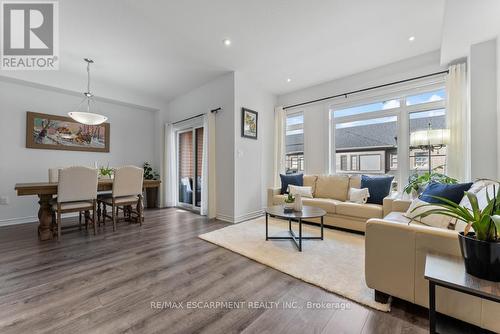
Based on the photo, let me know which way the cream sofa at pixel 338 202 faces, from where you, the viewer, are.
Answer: facing the viewer and to the left of the viewer

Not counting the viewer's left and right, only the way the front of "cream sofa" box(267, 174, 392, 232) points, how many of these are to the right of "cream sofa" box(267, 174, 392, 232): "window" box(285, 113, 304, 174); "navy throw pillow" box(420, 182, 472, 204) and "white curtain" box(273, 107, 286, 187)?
2

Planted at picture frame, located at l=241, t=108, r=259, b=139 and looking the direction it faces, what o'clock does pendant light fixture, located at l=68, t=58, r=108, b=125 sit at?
The pendant light fixture is roughly at 4 o'clock from the picture frame.

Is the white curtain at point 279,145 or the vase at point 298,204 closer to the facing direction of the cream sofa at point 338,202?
the vase

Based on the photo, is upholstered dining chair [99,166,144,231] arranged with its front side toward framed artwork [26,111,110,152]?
yes

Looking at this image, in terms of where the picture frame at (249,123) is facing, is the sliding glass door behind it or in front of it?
behind

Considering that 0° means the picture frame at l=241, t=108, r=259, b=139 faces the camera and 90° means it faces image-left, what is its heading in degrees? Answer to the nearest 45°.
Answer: approximately 315°

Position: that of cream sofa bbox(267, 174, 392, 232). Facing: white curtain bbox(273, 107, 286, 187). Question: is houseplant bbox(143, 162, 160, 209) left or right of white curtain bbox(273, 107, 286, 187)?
left

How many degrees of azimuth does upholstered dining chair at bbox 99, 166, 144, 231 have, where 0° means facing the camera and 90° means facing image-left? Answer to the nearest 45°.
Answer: approximately 135°

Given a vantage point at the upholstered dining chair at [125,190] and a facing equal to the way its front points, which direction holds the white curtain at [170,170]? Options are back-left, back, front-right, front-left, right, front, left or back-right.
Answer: right

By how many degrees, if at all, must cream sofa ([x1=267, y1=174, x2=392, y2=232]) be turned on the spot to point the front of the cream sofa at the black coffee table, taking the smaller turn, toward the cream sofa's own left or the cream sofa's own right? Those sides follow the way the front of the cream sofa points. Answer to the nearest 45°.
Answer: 0° — it already faces it

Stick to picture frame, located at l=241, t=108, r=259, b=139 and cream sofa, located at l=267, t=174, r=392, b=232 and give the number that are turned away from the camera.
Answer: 0

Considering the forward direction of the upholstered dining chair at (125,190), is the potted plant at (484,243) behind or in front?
behind

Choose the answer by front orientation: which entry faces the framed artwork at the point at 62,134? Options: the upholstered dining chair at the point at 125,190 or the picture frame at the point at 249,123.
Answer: the upholstered dining chair
